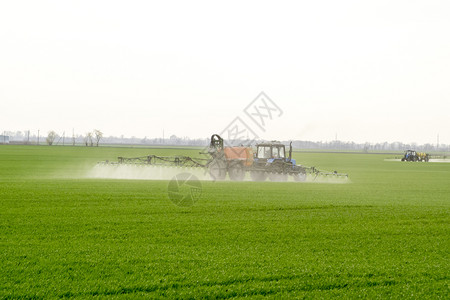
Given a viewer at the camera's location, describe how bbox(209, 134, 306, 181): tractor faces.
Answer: facing to the right of the viewer
